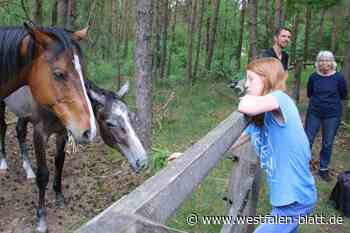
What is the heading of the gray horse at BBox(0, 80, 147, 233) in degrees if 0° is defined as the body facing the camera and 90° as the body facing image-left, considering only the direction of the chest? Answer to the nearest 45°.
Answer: approximately 315°

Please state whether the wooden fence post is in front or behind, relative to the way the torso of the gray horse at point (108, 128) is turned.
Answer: in front

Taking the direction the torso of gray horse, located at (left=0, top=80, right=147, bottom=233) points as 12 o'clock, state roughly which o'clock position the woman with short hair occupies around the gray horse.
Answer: The woman with short hair is roughly at 10 o'clock from the gray horse.

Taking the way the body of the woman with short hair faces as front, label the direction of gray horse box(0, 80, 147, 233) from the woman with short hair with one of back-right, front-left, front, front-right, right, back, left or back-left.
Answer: front-right

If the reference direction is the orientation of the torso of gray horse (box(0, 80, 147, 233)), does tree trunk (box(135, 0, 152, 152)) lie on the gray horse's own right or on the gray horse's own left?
on the gray horse's own left

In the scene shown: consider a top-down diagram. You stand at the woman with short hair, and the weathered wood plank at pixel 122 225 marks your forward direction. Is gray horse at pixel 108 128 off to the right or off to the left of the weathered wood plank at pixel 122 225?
right

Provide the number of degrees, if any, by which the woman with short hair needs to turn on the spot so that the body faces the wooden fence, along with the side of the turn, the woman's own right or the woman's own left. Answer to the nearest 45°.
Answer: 0° — they already face it

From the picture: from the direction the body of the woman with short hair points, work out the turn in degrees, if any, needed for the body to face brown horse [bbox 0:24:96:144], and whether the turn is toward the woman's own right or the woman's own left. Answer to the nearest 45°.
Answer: approximately 45° to the woman's own right

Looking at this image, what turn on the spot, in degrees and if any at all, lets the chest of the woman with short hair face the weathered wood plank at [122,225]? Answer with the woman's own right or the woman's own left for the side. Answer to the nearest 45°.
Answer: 0° — they already face it

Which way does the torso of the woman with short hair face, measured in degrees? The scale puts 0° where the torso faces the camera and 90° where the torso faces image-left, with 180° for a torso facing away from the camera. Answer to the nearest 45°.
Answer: approximately 0°

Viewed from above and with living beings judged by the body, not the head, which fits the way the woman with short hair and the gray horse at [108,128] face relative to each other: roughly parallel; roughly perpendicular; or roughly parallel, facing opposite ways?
roughly perpendicular
